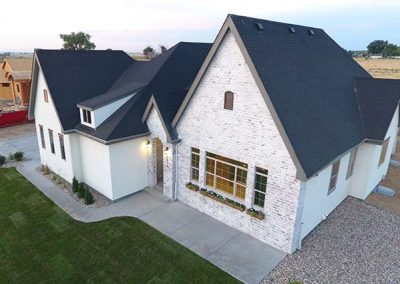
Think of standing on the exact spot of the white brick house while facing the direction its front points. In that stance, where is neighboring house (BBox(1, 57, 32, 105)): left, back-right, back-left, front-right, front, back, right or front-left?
right

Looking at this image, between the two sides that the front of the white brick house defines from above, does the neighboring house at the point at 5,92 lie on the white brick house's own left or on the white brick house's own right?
on the white brick house's own right

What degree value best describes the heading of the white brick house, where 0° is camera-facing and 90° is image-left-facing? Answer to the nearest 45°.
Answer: approximately 45°

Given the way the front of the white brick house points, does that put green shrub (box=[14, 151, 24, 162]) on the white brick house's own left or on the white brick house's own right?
on the white brick house's own right
